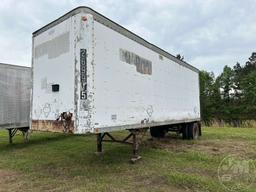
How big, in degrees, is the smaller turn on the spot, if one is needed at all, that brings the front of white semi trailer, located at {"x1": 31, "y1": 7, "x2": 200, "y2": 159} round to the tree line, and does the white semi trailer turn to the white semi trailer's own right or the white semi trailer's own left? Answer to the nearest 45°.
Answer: approximately 180°

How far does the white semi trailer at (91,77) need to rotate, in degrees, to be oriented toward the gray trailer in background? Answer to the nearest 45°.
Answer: approximately 90° to its right

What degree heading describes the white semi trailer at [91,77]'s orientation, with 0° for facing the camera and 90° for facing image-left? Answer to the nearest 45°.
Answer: approximately 45°
